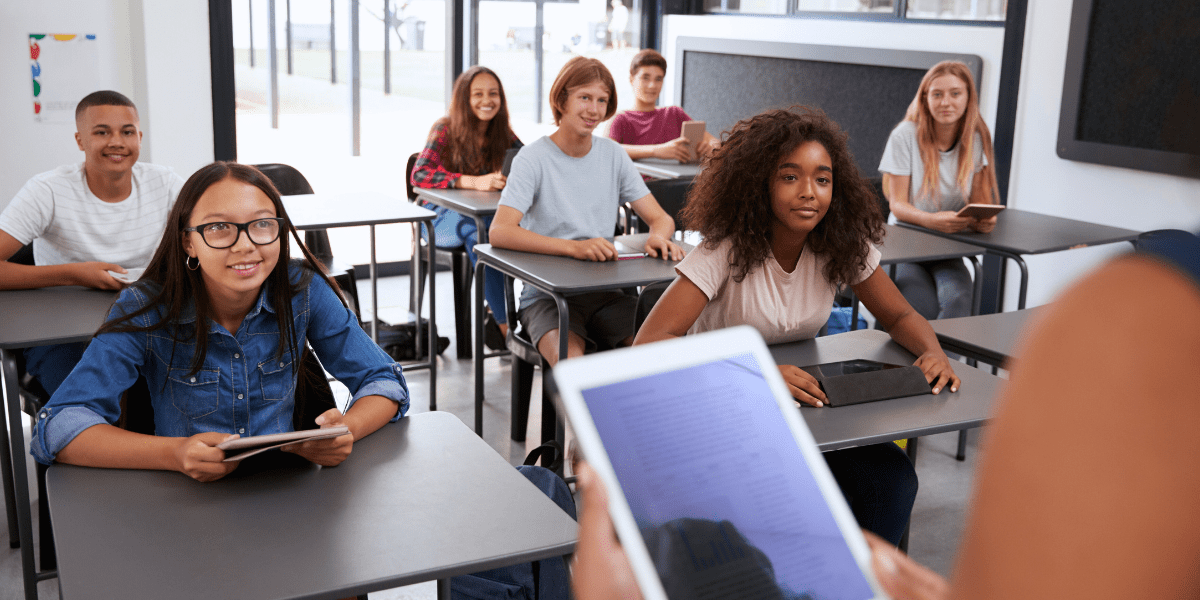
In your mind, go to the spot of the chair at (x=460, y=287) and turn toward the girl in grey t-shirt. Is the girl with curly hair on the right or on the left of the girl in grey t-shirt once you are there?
right

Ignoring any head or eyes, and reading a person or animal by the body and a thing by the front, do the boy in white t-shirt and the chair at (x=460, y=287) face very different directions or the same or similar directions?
same or similar directions

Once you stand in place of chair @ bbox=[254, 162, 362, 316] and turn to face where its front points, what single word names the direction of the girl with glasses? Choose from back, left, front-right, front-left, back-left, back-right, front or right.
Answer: front-right

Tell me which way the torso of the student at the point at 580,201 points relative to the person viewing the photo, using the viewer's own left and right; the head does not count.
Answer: facing the viewer and to the right of the viewer

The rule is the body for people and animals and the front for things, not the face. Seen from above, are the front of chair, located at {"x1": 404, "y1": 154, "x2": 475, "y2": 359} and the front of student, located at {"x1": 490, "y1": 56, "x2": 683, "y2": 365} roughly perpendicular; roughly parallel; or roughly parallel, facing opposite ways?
roughly parallel

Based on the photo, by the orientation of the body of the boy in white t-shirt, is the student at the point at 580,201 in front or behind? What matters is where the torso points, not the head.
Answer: in front

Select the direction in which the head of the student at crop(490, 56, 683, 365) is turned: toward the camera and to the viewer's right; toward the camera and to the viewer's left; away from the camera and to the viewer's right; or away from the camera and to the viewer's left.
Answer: toward the camera and to the viewer's right

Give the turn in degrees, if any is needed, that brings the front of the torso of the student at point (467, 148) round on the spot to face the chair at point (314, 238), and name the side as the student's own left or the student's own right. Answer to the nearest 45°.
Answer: approximately 90° to the student's own right

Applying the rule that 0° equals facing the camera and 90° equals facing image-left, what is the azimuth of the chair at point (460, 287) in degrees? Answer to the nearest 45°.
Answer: approximately 315°

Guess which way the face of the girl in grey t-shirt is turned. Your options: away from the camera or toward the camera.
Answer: toward the camera

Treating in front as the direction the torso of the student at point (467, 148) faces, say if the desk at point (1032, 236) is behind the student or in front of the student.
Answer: in front

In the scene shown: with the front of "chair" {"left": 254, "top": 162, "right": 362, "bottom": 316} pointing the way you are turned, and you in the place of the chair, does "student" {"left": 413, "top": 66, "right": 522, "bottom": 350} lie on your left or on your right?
on your left
